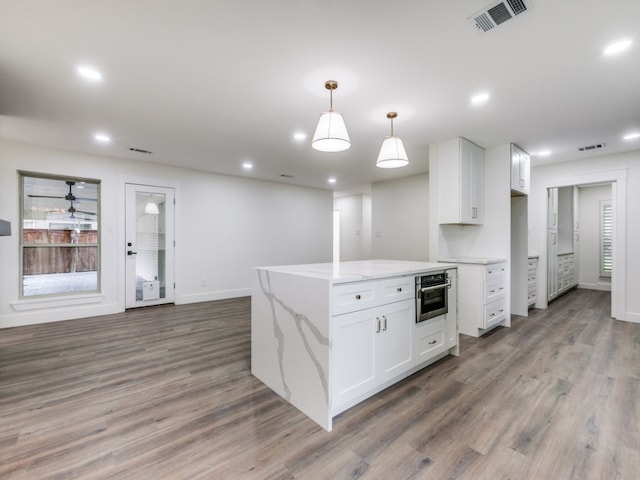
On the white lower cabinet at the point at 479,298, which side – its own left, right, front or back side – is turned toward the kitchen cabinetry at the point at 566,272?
left

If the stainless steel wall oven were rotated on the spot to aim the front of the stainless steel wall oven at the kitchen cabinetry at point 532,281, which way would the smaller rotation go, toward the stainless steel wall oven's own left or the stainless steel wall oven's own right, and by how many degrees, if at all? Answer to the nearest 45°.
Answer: approximately 90° to the stainless steel wall oven's own left

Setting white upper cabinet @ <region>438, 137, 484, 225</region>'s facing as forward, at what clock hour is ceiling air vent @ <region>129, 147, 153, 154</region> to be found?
The ceiling air vent is roughly at 4 o'clock from the white upper cabinet.

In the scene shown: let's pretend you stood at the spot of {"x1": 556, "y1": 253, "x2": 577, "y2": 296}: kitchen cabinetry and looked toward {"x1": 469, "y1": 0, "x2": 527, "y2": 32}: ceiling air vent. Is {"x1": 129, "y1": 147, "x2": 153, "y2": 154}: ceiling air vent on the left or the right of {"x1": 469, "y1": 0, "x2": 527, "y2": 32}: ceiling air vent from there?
right

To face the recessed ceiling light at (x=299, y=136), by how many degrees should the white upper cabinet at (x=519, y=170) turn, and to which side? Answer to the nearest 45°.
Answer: approximately 135° to its right

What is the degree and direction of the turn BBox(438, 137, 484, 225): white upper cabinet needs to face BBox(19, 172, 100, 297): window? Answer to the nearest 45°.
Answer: approximately 135° to its right

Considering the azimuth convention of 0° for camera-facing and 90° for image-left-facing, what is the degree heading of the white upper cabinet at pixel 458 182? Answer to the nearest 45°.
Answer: approximately 315°

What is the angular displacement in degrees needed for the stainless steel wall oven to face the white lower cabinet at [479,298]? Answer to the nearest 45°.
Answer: approximately 135° to its left
